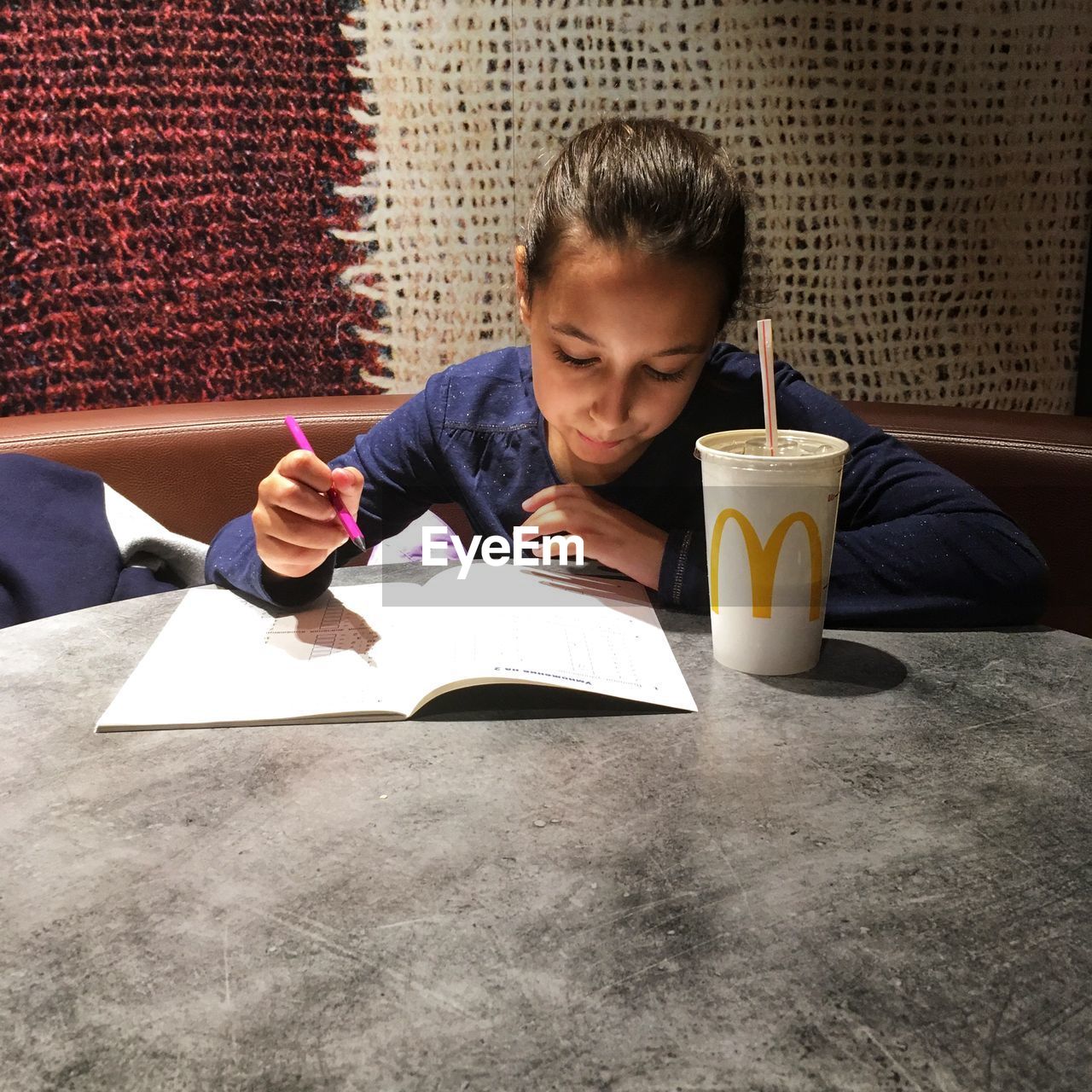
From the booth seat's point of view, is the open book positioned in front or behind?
in front

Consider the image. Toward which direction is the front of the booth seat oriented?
toward the camera

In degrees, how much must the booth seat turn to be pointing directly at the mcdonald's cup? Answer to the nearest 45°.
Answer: approximately 45° to its left
